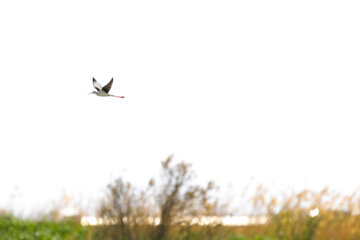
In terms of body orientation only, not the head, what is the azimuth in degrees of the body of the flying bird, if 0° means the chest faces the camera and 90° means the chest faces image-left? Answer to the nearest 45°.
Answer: approximately 90°
